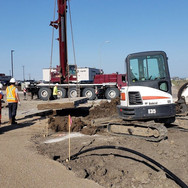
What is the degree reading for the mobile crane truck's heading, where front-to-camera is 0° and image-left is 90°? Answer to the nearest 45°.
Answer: approximately 270°

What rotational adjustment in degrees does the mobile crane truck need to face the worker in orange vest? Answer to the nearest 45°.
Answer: approximately 90° to its right

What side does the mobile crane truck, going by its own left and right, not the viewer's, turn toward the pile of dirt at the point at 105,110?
right

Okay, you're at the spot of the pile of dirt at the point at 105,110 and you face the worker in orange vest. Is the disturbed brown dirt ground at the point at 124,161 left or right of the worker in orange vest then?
left
